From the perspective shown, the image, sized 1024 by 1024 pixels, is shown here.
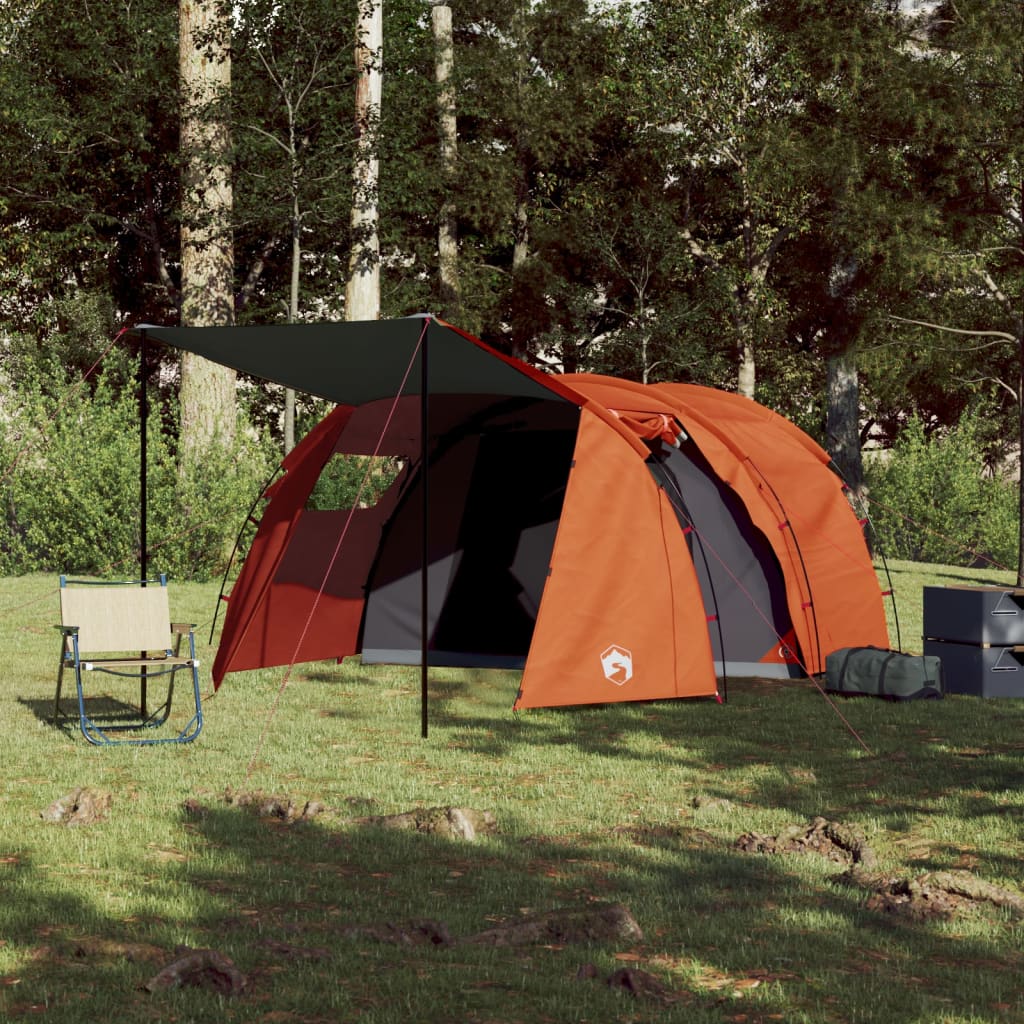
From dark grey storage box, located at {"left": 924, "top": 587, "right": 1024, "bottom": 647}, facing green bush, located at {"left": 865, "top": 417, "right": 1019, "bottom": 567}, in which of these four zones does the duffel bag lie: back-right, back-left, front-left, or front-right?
back-left

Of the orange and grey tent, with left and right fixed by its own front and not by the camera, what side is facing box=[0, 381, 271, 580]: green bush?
right

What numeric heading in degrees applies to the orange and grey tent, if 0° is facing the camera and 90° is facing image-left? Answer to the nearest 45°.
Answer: approximately 45°

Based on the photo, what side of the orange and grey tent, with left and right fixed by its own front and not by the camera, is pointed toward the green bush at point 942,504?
back

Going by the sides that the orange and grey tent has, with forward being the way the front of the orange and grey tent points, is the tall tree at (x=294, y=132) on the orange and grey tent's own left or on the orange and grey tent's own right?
on the orange and grey tent's own right

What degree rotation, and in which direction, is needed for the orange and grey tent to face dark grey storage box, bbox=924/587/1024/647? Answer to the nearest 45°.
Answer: approximately 135° to its left

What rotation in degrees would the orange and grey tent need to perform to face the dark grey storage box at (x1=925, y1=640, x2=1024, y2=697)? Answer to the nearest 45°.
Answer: approximately 135° to its left

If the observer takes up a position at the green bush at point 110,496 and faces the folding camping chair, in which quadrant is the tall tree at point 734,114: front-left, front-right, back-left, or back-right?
back-left

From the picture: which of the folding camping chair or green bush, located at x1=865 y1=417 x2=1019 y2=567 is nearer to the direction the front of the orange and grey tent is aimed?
the folding camping chair

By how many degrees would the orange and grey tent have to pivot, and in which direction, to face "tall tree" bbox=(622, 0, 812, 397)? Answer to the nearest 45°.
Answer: approximately 135° to its right

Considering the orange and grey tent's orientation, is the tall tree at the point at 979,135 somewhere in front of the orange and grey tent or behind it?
behind
